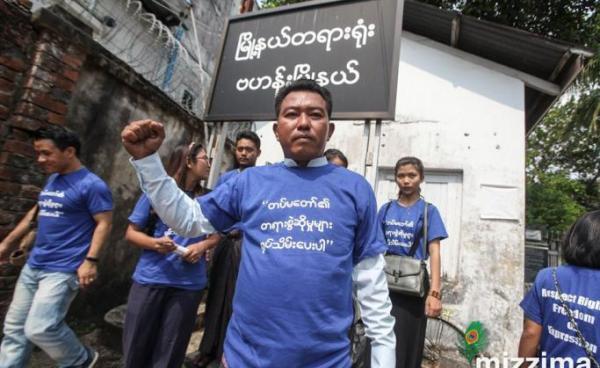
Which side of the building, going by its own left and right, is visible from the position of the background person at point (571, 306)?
front

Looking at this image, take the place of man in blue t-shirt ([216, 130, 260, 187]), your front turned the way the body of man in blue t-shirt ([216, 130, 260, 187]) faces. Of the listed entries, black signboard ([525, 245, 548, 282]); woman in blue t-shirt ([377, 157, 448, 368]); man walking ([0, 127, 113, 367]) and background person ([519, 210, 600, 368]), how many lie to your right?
1

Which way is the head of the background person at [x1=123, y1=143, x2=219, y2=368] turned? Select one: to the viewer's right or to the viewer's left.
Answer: to the viewer's right

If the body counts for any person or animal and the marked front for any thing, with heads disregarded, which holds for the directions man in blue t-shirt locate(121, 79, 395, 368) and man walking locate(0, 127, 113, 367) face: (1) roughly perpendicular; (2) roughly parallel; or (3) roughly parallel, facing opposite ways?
roughly parallel

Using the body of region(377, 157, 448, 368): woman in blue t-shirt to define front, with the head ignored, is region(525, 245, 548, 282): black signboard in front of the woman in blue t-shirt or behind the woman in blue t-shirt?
behind

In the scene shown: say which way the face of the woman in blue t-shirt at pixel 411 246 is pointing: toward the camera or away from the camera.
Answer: toward the camera

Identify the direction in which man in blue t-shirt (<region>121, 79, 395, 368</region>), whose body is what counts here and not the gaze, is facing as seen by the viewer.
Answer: toward the camera

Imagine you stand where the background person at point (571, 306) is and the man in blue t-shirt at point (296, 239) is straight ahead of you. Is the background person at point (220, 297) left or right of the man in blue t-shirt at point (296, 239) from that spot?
right

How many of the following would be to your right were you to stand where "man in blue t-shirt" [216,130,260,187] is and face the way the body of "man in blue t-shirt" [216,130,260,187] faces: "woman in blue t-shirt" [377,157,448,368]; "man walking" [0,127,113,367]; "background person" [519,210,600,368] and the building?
1

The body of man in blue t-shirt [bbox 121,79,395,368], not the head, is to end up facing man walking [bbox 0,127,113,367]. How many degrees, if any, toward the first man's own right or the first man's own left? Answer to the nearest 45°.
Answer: approximately 135° to the first man's own right

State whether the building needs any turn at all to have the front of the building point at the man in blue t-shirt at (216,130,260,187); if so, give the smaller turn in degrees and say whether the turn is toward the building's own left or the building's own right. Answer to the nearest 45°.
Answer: approximately 45° to the building's own right

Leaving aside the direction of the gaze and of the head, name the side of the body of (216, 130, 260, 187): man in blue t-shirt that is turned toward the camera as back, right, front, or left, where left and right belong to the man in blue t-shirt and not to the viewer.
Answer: front

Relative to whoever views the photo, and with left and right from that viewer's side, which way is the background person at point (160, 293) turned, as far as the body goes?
facing the viewer and to the right of the viewer

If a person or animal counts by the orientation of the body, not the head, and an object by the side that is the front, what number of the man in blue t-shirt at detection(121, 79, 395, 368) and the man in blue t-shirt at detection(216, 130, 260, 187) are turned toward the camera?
2

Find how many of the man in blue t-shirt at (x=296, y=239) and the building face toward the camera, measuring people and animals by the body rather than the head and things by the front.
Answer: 2

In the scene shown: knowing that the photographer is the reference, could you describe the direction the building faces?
facing the viewer
